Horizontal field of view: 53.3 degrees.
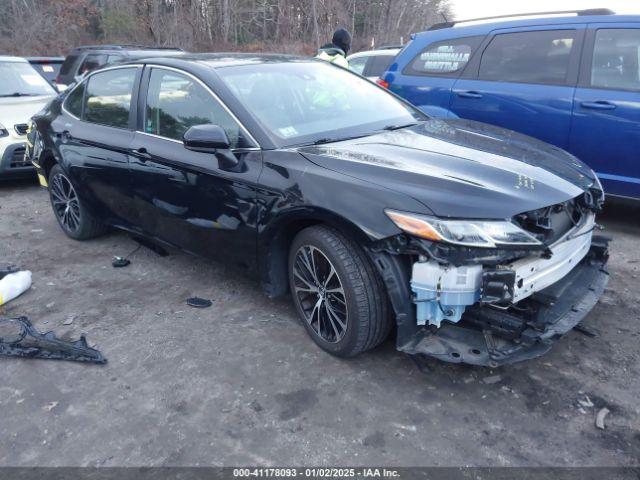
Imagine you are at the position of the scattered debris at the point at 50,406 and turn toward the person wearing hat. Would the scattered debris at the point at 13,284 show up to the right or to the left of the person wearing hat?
left

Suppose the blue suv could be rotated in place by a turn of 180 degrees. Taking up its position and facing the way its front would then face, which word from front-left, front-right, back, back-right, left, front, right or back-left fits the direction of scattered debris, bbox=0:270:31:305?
front-left

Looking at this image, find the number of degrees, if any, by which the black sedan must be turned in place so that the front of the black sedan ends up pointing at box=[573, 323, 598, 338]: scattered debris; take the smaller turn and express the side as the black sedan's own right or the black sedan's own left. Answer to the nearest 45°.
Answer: approximately 45° to the black sedan's own left

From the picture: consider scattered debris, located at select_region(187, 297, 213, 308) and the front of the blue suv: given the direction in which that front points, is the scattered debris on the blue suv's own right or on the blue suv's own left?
on the blue suv's own right

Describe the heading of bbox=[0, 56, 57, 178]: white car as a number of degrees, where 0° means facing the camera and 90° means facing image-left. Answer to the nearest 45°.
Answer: approximately 315°

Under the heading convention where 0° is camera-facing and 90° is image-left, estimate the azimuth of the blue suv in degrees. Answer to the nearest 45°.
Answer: approximately 270°

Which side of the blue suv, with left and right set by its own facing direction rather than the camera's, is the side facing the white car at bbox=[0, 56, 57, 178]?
back

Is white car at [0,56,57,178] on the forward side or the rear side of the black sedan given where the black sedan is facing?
on the rear side
